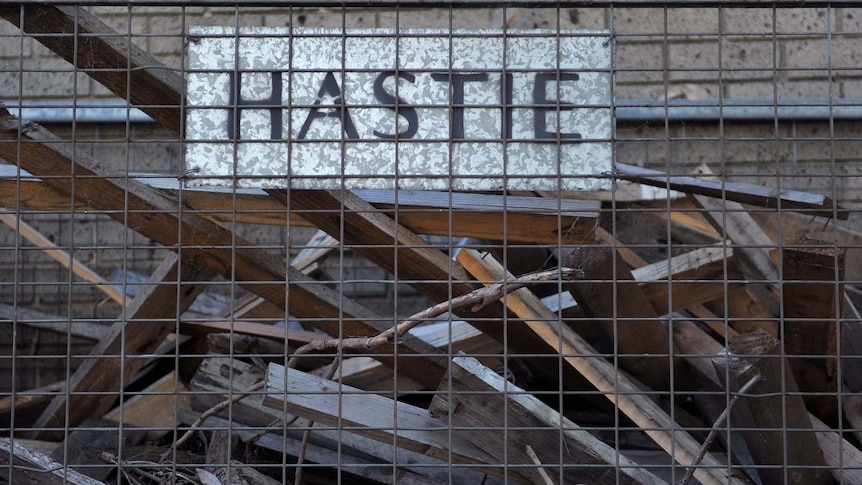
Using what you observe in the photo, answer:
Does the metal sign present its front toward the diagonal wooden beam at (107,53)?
no

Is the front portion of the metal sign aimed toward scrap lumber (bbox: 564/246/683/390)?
no

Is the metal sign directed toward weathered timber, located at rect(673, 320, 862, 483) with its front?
no

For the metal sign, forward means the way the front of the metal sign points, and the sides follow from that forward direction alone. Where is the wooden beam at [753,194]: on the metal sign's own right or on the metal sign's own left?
on the metal sign's own left

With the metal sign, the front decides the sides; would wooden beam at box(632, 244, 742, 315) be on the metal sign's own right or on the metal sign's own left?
on the metal sign's own left

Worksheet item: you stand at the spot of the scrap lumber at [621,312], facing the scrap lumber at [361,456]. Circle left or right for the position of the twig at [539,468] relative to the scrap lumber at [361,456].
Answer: left

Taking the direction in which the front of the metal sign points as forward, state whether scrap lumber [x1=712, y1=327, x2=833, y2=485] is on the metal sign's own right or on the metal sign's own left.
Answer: on the metal sign's own left

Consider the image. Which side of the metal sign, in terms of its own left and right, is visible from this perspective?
front

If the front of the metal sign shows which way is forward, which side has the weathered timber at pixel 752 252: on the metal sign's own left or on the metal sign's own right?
on the metal sign's own left
